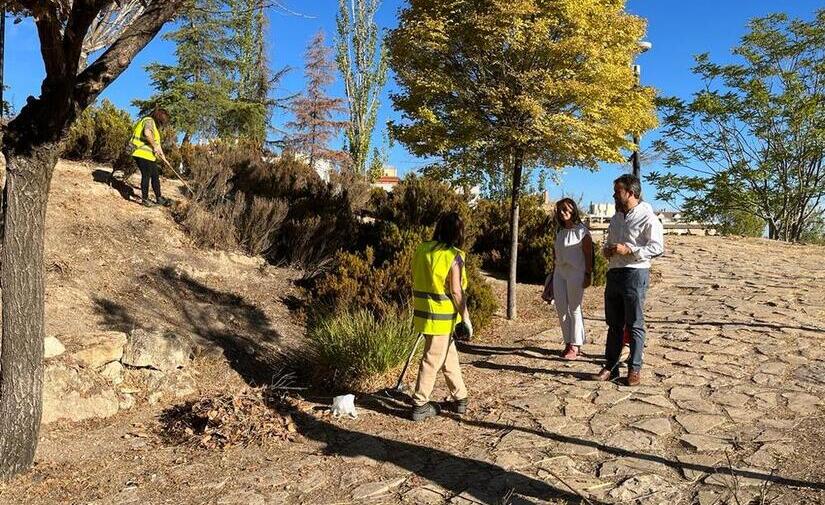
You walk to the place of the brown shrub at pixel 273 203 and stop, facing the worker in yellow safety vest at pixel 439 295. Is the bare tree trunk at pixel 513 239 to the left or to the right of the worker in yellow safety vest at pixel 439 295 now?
left

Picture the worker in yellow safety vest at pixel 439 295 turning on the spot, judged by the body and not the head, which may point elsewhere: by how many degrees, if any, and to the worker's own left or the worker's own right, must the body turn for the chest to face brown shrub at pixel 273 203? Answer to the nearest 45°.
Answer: approximately 90° to the worker's own left

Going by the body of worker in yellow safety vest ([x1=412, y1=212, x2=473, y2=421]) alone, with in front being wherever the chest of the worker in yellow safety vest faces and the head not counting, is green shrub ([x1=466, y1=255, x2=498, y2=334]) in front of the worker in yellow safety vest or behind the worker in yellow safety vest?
in front

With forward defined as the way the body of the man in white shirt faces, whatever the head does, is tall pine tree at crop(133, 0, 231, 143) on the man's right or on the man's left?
on the man's right

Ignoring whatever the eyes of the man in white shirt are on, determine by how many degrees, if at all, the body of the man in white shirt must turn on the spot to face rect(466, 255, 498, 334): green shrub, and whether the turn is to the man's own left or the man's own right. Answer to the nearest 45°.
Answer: approximately 90° to the man's own right

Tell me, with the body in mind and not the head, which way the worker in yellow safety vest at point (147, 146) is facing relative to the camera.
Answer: to the viewer's right

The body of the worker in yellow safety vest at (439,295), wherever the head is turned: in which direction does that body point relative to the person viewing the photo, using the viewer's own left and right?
facing away from the viewer and to the right of the viewer

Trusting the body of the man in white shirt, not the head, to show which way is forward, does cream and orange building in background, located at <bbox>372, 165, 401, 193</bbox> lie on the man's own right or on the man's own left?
on the man's own right

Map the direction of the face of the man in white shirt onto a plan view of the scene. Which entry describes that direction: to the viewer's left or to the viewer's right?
to the viewer's left

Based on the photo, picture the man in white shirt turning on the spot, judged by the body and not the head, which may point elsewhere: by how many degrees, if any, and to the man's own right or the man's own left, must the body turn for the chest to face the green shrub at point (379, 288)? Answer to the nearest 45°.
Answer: approximately 90° to the man's own right
